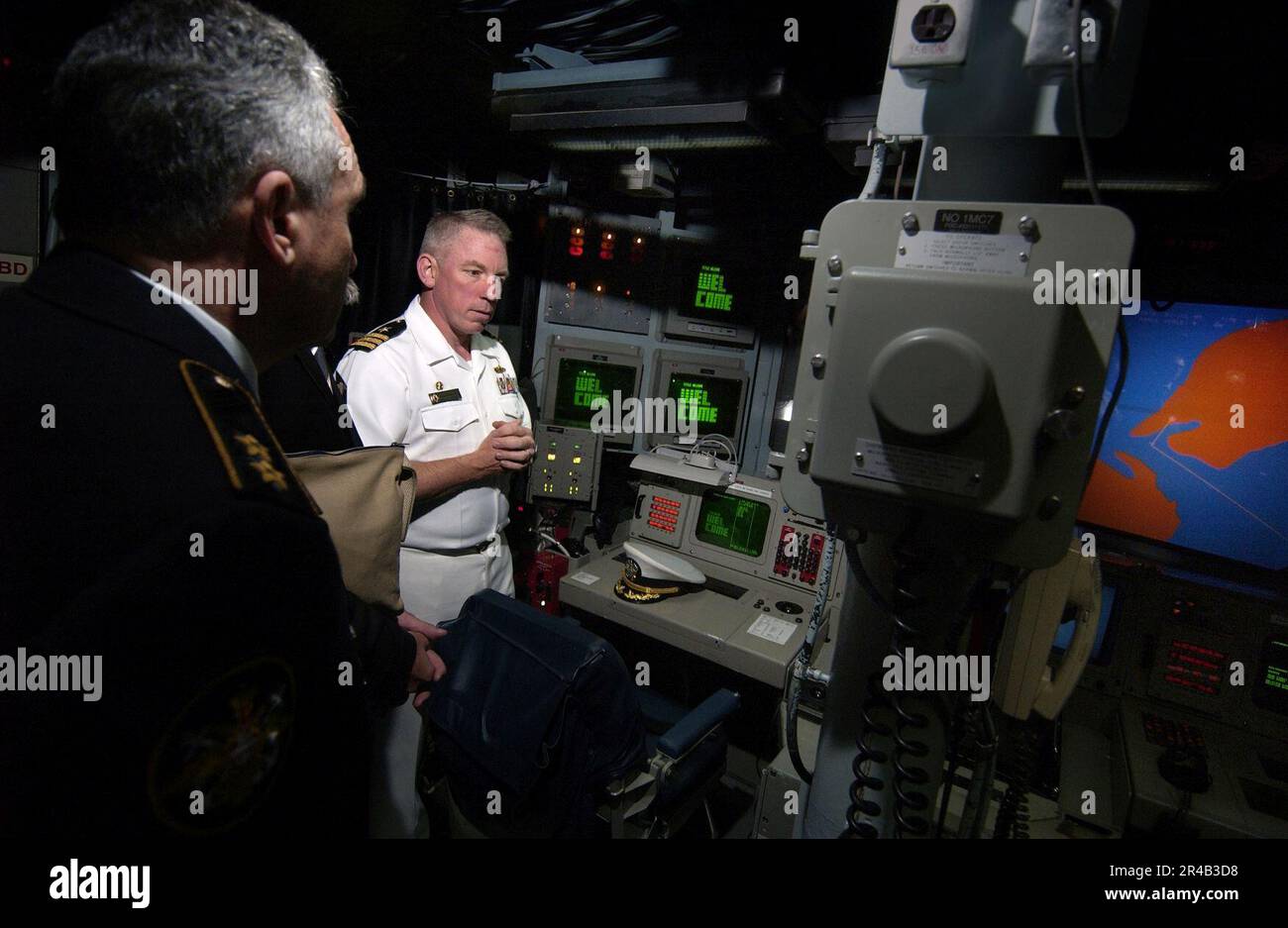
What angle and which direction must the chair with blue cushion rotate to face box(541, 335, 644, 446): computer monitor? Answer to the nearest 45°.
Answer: approximately 45° to its left

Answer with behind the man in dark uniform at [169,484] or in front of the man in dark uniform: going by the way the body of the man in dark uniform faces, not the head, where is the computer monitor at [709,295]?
in front

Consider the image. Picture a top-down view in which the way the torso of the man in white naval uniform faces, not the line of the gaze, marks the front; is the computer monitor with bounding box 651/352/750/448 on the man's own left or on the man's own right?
on the man's own left

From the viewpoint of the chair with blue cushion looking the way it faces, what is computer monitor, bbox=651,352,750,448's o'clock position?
The computer monitor is roughly at 11 o'clock from the chair with blue cushion.

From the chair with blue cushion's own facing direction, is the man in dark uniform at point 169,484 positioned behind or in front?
behind

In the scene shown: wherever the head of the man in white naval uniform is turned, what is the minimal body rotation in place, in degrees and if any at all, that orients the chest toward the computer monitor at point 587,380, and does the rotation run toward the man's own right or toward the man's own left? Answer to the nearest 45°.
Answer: approximately 90° to the man's own left

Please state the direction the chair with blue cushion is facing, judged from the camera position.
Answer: facing away from the viewer and to the right of the viewer

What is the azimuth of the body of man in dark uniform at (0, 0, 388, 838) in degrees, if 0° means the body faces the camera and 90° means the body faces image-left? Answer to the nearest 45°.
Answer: approximately 225°

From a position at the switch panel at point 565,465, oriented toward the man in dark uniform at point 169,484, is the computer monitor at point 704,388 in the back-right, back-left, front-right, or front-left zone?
back-left

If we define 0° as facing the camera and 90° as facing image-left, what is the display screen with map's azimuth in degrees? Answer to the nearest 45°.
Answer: approximately 45°

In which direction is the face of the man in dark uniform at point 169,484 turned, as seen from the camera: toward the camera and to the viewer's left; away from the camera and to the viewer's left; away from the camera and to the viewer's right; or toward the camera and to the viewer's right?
away from the camera and to the viewer's right
